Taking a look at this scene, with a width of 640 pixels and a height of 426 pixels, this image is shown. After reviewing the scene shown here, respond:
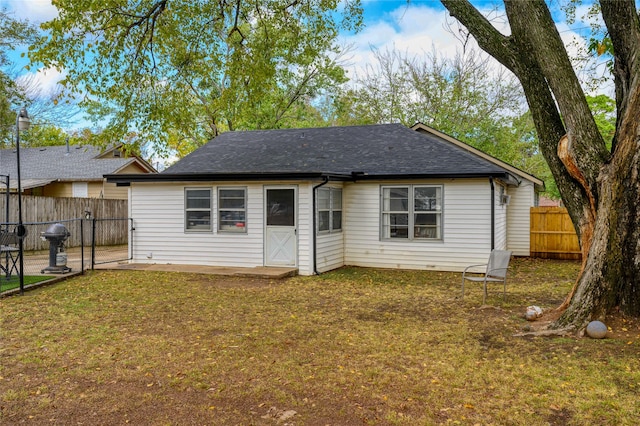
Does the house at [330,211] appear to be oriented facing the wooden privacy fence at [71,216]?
no

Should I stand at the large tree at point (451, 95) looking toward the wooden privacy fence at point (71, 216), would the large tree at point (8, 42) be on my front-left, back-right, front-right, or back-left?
front-right

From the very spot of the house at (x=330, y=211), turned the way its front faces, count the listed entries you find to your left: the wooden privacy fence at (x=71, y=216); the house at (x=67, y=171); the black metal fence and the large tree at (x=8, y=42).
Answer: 0

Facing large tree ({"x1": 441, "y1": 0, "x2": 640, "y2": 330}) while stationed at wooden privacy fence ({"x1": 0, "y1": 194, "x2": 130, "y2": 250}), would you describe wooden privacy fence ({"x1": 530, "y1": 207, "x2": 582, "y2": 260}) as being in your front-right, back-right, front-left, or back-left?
front-left

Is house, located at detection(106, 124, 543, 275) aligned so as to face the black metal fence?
no

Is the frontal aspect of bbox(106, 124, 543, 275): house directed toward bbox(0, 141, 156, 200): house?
no

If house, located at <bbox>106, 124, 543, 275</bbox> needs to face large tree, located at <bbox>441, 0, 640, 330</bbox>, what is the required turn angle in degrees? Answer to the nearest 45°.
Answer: approximately 45° to its left

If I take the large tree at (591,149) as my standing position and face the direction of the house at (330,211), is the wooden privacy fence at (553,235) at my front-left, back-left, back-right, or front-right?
front-right

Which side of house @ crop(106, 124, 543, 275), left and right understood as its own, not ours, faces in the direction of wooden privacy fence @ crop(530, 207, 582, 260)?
left
